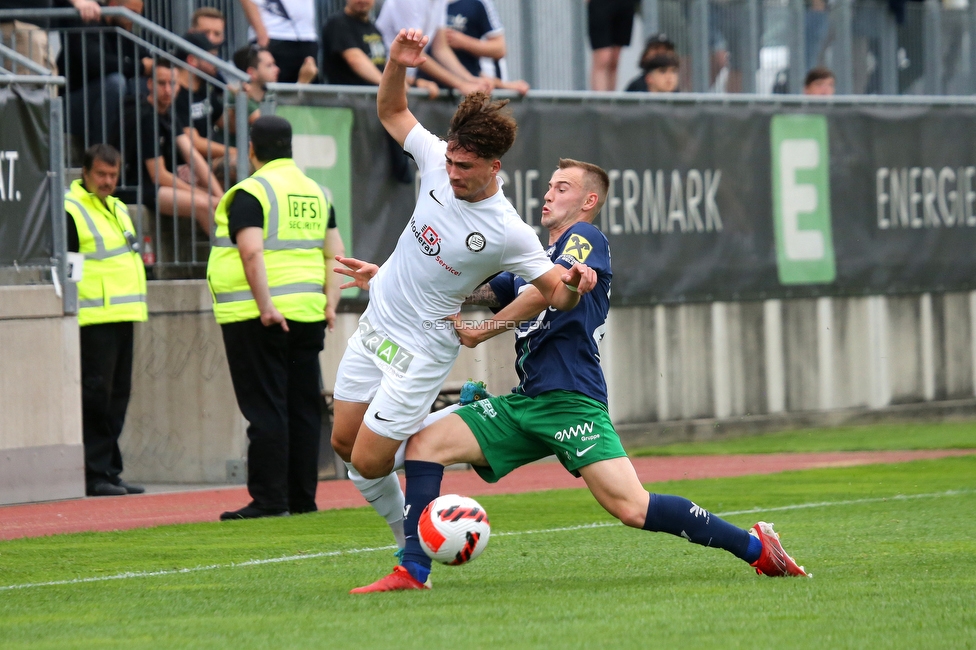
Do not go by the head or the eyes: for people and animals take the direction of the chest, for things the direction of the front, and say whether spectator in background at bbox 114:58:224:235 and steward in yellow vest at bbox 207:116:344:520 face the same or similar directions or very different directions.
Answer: very different directions

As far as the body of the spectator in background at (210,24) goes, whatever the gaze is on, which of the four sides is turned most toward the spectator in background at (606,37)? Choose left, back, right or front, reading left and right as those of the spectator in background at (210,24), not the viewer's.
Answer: left

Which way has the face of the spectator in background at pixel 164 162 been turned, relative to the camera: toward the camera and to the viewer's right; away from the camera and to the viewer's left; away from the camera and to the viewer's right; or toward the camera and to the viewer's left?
toward the camera and to the viewer's right

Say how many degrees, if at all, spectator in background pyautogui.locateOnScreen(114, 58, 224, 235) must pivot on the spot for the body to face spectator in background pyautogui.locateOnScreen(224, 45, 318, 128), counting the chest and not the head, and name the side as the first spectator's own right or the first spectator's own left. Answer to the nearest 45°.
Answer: approximately 45° to the first spectator's own left

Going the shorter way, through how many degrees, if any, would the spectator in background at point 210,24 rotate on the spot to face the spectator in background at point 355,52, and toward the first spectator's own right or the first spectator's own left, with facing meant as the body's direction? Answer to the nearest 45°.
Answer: approximately 45° to the first spectator's own left

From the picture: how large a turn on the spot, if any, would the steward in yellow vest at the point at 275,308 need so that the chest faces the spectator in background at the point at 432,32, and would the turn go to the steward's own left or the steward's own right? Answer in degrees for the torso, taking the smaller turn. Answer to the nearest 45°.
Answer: approximately 45° to the steward's own right

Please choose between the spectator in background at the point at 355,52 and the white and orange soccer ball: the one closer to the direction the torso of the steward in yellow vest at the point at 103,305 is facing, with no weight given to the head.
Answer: the white and orange soccer ball

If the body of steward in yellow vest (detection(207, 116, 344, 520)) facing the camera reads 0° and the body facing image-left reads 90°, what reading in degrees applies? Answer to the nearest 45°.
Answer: approximately 135°

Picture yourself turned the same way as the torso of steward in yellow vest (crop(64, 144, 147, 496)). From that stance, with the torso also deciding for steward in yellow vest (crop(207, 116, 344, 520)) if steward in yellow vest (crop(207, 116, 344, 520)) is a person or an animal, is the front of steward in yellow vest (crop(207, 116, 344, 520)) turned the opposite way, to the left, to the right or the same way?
the opposite way

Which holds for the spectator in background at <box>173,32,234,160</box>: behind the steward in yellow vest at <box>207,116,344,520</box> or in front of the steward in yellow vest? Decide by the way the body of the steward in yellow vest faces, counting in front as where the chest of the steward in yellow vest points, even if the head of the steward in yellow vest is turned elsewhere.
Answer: in front

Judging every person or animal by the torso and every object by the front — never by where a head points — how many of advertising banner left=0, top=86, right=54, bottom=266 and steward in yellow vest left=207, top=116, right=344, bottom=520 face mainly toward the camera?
1

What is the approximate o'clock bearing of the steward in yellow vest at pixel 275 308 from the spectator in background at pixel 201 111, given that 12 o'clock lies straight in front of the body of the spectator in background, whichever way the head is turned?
The steward in yellow vest is roughly at 1 o'clock from the spectator in background.
